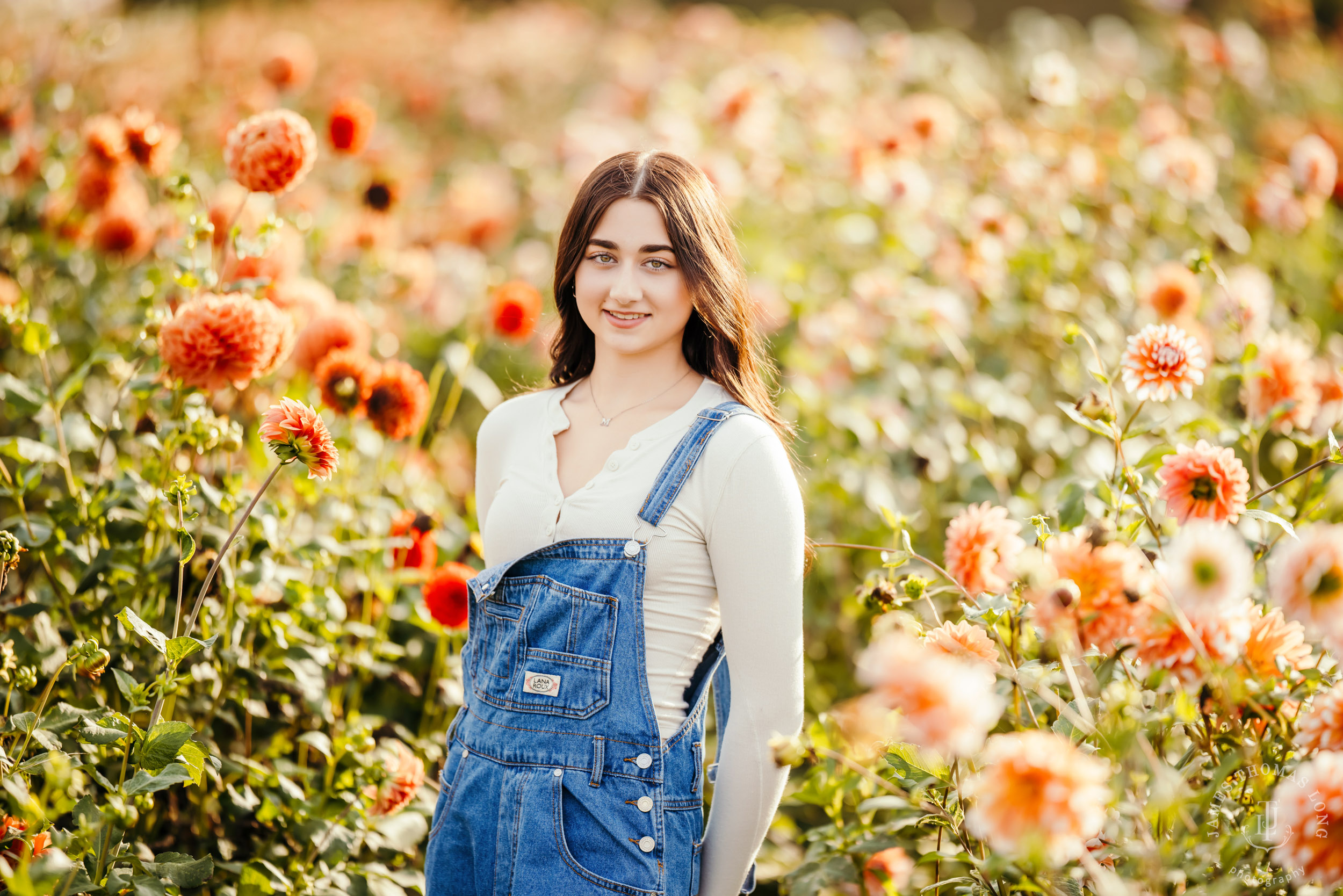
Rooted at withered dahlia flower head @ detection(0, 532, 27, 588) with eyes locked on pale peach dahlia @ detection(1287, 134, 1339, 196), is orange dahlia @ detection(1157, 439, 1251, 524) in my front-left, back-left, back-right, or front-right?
front-right

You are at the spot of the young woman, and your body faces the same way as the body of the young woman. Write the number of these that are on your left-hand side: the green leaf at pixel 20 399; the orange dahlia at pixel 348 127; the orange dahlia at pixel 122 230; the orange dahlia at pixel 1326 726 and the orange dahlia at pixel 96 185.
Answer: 1

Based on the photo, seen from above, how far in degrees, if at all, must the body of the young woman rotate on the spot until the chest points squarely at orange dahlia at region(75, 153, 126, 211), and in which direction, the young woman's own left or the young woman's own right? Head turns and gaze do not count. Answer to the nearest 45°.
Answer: approximately 90° to the young woman's own right

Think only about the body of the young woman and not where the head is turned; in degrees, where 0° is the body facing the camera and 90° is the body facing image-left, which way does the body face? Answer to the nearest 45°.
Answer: approximately 45°

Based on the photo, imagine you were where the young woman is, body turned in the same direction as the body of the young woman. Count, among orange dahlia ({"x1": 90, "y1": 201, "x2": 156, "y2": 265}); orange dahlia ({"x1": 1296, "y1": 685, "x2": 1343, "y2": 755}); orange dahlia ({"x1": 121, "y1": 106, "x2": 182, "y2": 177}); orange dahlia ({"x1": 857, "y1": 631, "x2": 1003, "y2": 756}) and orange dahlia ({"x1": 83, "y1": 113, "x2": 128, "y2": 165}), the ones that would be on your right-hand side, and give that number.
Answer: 3
